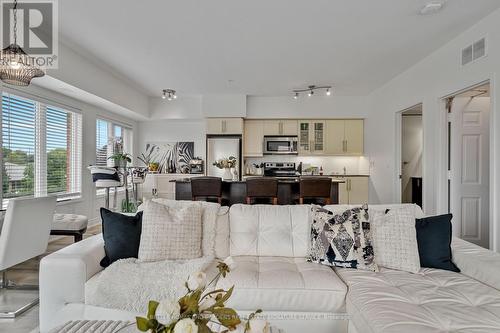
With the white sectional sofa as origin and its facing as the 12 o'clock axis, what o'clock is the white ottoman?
The white ottoman is roughly at 4 o'clock from the white sectional sofa.

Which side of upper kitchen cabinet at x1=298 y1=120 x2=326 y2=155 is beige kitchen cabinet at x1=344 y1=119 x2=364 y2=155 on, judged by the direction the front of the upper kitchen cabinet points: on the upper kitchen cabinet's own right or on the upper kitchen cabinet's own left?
on the upper kitchen cabinet's own left

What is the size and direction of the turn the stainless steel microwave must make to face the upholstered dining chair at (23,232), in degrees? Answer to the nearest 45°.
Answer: approximately 45° to its right

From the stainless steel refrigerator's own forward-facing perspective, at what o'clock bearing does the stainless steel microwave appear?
The stainless steel microwave is roughly at 9 o'clock from the stainless steel refrigerator.

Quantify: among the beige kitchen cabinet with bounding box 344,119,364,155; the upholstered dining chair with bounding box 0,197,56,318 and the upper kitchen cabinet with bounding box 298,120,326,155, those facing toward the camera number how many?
2

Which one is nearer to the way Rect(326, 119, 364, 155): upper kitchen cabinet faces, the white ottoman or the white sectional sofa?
the white sectional sofa

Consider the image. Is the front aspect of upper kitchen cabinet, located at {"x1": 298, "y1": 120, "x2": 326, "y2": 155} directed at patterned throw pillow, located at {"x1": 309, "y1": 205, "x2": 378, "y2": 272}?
yes

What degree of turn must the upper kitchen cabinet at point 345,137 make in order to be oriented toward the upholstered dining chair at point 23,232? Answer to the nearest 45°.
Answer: approximately 45° to its right

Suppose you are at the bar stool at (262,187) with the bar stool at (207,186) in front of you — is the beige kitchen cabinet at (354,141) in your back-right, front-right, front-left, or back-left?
back-right

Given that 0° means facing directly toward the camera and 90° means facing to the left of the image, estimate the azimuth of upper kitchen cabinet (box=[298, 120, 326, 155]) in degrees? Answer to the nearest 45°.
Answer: approximately 0°
